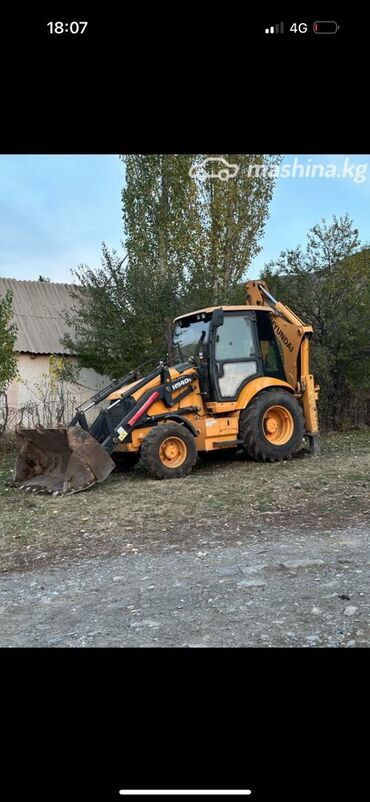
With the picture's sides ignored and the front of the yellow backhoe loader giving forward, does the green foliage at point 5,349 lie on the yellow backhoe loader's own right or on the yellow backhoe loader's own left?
on the yellow backhoe loader's own right

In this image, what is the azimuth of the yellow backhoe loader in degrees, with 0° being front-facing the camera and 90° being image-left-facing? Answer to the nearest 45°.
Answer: approximately 45°
